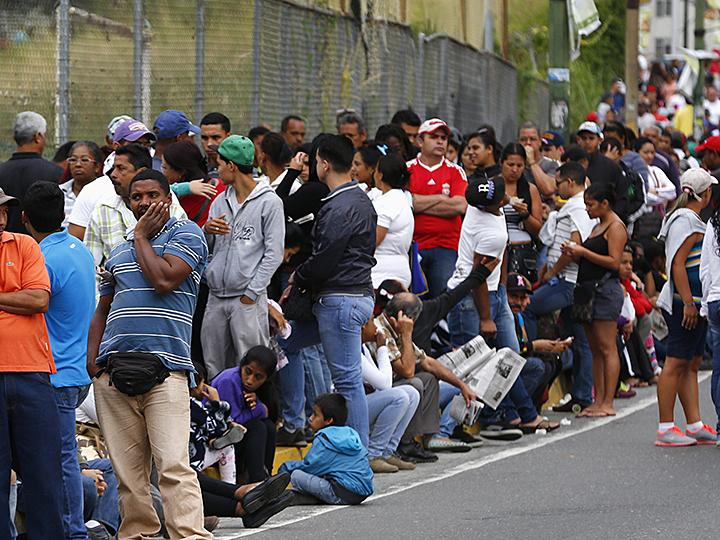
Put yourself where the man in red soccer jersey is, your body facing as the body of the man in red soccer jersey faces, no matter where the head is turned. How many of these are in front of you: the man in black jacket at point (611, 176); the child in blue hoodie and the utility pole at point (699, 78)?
1

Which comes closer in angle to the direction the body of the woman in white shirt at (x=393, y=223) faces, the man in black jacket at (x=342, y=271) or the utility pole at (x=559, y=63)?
the utility pole

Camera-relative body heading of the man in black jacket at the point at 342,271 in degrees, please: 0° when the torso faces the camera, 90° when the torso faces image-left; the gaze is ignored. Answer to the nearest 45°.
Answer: approximately 135°

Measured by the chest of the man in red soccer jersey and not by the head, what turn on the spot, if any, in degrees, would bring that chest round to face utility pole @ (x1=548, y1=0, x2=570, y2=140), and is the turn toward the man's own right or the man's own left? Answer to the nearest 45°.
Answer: approximately 180°

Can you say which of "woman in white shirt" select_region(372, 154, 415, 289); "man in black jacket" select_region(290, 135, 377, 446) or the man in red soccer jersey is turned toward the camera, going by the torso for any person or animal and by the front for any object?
the man in red soccer jersey

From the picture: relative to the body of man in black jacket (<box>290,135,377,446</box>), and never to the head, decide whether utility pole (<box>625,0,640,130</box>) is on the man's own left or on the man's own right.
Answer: on the man's own right

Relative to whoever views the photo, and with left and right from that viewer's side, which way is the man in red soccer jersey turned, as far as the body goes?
facing the viewer

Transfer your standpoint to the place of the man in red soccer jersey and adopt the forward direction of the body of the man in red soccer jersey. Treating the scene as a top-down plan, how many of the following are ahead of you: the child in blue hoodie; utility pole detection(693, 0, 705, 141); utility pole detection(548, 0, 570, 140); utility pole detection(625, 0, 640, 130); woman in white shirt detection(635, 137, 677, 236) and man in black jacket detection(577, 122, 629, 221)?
1

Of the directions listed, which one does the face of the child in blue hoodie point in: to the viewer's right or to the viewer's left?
to the viewer's left

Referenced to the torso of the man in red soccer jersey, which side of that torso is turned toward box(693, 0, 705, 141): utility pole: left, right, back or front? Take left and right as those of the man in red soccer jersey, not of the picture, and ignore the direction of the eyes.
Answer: back

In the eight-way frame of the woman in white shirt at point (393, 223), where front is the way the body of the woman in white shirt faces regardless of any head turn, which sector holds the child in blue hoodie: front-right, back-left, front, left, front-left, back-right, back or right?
back-left

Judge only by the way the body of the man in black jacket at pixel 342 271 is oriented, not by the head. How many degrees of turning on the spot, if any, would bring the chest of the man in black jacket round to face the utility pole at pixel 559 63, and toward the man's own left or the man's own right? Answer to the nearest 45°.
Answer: approximately 45° to the man's own right
